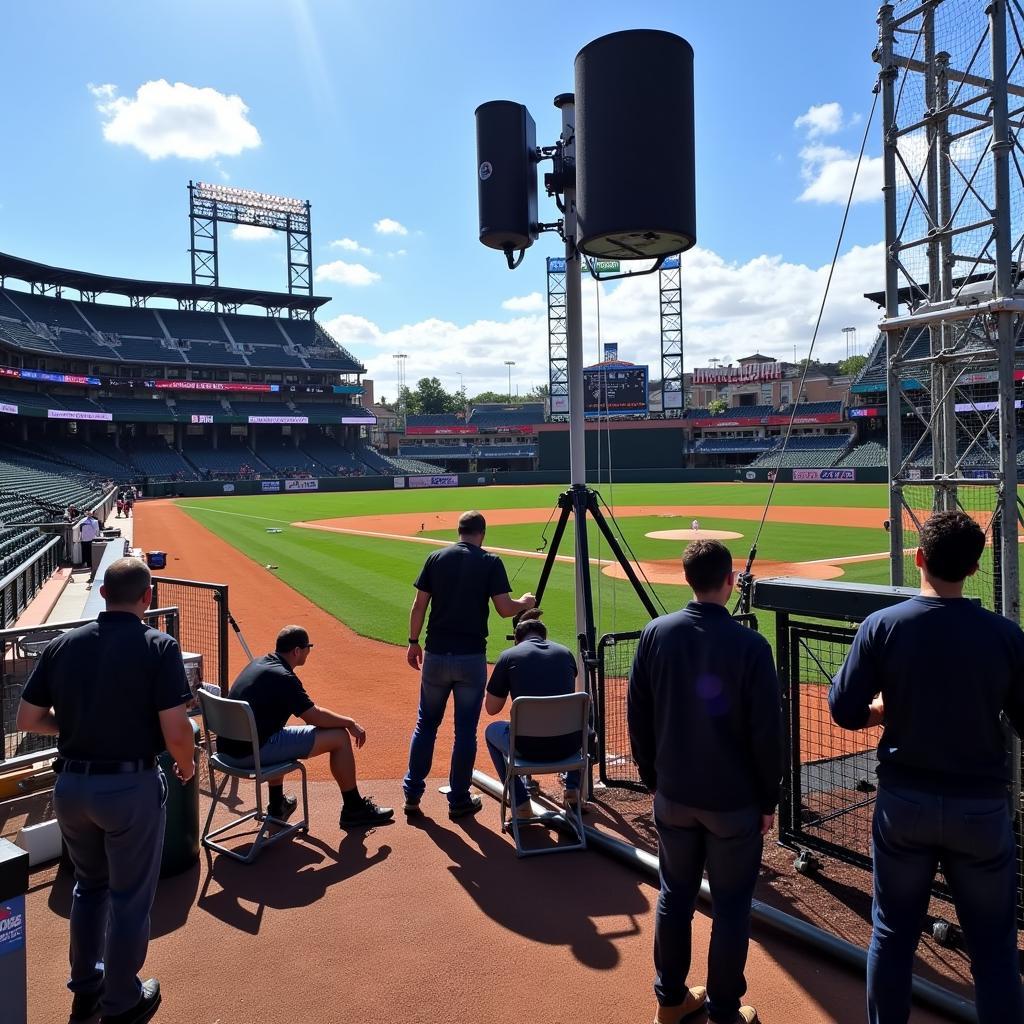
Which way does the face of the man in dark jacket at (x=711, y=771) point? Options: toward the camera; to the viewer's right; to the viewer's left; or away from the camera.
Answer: away from the camera

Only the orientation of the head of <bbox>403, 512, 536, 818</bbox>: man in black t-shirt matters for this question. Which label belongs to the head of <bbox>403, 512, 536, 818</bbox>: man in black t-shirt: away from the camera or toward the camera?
away from the camera

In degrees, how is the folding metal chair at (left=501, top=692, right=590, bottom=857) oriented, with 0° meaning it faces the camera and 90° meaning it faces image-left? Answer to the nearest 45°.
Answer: approximately 180°

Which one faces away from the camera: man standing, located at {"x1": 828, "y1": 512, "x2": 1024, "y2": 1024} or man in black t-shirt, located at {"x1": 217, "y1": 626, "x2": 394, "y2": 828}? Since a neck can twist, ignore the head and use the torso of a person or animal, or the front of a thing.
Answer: the man standing

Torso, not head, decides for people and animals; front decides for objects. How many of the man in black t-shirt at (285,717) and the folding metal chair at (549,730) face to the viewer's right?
1

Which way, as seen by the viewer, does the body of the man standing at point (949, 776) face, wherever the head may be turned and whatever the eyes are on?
away from the camera

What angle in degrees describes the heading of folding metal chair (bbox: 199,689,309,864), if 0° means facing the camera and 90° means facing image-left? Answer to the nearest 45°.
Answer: approximately 225°

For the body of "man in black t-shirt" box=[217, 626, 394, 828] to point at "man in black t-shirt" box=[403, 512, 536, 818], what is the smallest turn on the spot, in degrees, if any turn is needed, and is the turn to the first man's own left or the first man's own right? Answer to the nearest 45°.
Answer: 0° — they already face them

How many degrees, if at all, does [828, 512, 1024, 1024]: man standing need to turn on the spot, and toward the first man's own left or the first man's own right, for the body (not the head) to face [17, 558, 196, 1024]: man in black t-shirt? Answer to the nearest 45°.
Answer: approximately 90° to the first man's own left

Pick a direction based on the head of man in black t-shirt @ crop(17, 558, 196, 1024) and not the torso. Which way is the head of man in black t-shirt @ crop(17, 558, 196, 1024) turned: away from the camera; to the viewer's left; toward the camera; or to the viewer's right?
away from the camera

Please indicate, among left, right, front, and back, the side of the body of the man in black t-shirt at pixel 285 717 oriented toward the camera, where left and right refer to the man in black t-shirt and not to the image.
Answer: right
